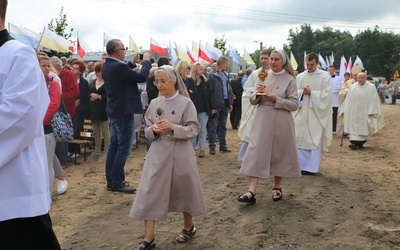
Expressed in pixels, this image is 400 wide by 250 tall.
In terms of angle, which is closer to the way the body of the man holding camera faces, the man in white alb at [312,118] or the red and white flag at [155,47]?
the man in white alb

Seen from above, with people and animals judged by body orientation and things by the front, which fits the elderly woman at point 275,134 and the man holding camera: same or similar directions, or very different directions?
very different directions

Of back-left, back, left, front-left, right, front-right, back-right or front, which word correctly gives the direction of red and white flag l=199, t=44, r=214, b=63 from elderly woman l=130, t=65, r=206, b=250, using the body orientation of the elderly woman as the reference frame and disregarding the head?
back-right

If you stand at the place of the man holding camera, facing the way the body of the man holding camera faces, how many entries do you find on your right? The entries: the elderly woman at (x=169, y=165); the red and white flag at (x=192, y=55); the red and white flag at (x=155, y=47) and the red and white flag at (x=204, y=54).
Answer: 1

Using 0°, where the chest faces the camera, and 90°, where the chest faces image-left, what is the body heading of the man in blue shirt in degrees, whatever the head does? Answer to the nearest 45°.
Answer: approximately 315°

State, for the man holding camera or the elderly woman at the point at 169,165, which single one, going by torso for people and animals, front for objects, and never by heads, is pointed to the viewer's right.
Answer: the man holding camera

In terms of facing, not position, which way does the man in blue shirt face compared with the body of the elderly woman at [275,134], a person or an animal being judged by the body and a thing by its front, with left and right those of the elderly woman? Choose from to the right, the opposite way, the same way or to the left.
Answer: to the left

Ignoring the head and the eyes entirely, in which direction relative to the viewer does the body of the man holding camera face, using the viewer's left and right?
facing to the right of the viewer

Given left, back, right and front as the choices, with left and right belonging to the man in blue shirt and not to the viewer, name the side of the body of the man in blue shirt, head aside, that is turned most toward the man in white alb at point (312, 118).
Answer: front

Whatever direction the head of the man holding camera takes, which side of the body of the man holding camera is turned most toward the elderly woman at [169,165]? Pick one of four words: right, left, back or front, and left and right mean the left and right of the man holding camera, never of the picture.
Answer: right

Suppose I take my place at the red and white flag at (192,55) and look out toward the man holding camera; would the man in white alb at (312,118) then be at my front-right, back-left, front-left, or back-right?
front-left

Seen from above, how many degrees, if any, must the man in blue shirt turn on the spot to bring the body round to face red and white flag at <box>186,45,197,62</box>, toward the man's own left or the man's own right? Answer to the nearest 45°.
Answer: approximately 135° to the man's own left

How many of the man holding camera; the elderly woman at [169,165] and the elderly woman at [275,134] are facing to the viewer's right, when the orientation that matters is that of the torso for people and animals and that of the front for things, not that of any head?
1

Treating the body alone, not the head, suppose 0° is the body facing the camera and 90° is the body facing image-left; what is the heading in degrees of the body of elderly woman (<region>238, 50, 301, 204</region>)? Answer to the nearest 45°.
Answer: approximately 45°

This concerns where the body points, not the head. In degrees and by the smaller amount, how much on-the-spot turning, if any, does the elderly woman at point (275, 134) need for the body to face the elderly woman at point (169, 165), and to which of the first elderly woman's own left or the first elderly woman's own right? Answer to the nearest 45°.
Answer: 0° — they already face them
